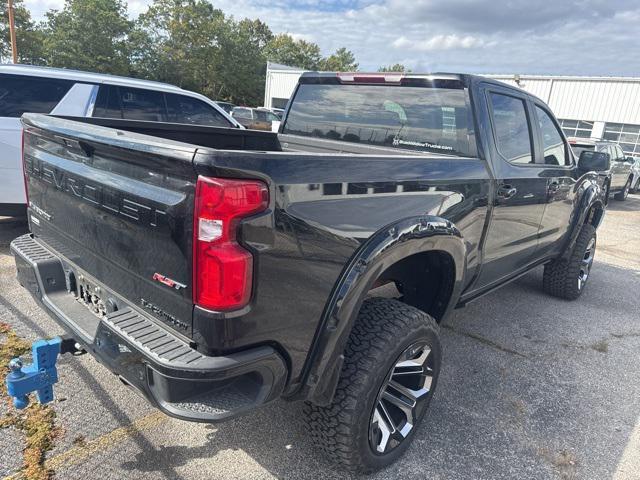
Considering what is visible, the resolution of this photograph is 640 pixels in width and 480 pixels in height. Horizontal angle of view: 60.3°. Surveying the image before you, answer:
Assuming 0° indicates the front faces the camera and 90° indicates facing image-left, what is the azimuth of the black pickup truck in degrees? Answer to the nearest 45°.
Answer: approximately 225°

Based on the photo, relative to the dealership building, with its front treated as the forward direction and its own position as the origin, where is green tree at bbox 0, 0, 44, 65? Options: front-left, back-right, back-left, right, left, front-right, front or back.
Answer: right

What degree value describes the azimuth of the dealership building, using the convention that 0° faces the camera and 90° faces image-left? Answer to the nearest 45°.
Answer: approximately 0°

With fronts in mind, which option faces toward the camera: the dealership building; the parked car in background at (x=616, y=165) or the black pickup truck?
the dealership building

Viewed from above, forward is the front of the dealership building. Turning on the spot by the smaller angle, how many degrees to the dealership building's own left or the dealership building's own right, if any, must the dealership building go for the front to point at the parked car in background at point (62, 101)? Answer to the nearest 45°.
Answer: approximately 45° to the dealership building's own right

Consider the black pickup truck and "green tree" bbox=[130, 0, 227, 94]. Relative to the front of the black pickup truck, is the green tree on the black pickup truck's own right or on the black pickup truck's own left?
on the black pickup truck's own left

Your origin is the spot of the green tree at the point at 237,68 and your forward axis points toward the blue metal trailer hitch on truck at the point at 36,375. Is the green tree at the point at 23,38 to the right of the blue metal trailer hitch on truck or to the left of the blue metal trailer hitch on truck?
right

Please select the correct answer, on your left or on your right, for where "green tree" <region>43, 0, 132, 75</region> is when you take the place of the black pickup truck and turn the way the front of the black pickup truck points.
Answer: on your left

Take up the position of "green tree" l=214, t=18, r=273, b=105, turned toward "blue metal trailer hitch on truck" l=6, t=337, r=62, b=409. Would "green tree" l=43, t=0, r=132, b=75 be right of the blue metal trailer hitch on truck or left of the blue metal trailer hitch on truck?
right

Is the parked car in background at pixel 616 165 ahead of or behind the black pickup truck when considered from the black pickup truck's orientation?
ahead
